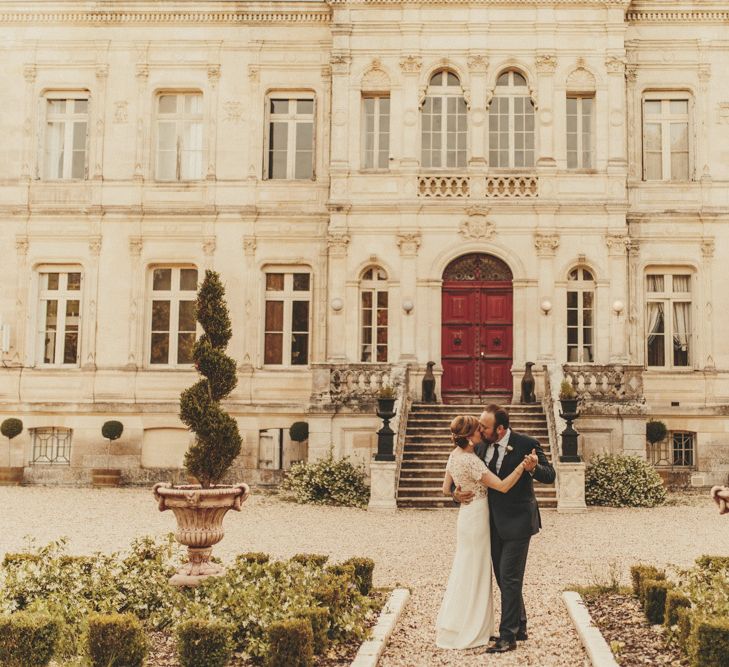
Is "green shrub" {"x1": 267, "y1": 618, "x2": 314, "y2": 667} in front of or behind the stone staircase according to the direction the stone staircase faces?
in front

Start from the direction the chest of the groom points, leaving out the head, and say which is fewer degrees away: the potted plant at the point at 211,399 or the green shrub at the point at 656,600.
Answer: the potted plant

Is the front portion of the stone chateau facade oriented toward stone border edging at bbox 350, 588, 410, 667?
yes

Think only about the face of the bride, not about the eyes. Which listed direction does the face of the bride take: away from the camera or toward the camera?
away from the camera

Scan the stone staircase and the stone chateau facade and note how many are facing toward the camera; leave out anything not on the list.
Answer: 2

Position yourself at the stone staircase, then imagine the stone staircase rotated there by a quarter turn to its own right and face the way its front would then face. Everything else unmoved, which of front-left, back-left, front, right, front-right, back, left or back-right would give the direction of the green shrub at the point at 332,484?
front

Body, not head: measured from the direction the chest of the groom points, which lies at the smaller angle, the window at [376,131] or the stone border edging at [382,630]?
the stone border edging

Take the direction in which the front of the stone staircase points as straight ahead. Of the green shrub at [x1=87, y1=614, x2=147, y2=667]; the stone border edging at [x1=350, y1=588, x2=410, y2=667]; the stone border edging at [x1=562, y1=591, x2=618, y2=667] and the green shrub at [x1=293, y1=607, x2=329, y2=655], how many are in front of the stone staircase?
4

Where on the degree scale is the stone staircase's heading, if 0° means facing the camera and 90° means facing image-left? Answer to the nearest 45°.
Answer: approximately 0°
